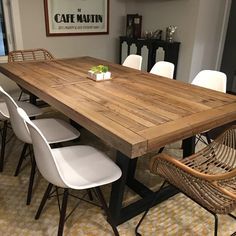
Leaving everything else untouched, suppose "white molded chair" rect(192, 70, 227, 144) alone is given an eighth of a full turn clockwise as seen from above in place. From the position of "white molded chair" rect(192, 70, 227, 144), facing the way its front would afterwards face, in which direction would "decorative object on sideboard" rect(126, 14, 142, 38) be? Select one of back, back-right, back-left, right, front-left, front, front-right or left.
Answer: front-right

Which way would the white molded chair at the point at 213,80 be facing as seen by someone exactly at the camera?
facing the viewer and to the left of the viewer

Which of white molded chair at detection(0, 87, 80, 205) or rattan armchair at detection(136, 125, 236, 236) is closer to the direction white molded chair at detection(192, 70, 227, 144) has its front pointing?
the white molded chair

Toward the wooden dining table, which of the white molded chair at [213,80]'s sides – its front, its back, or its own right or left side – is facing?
front

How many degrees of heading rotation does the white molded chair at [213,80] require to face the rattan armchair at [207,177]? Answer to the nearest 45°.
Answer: approximately 45° to its left

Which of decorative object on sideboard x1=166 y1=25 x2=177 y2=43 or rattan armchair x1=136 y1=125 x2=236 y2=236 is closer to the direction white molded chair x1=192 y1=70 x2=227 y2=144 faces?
the rattan armchair

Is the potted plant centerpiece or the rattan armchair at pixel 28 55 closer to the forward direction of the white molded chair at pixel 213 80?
the potted plant centerpiece

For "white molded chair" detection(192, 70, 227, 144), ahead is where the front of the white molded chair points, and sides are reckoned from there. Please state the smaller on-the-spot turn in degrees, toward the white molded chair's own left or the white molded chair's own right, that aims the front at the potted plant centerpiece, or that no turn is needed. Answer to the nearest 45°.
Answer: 0° — it already faces it

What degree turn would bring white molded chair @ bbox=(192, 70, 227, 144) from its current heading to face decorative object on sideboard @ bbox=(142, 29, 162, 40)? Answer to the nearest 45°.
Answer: approximately 90° to its right

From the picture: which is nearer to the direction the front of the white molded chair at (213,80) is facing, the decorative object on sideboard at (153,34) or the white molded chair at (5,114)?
the white molded chair

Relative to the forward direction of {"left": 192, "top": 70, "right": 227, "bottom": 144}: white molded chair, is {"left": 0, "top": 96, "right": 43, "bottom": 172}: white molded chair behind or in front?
in front

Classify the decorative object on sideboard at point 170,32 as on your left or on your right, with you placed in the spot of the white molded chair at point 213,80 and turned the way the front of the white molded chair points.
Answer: on your right
